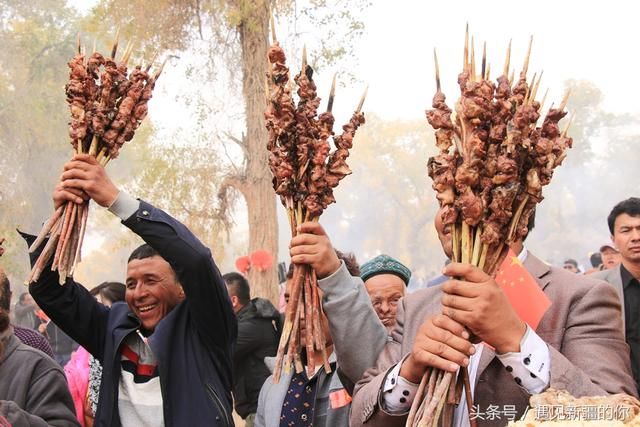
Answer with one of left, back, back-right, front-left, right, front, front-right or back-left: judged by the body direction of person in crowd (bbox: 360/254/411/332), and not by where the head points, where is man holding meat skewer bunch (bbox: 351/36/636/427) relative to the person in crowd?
front

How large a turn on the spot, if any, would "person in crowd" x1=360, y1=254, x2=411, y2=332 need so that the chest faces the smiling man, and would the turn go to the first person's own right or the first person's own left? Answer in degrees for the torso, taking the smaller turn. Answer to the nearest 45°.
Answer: approximately 45° to the first person's own right

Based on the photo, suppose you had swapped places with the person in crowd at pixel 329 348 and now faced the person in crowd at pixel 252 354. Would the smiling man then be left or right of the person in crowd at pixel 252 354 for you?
left

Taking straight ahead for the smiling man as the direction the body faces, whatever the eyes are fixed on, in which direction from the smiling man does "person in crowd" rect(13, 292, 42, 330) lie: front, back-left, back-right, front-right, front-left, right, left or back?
back-right

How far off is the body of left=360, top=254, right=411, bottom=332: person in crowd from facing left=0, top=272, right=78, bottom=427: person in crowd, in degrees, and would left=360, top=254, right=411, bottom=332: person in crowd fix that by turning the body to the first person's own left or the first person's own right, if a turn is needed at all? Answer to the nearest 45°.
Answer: approximately 45° to the first person's own right

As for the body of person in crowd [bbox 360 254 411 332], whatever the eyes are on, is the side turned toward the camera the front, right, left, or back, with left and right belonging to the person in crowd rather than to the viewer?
front

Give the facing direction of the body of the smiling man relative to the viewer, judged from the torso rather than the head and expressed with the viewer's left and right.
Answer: facing the viewer and to the left of the viewer

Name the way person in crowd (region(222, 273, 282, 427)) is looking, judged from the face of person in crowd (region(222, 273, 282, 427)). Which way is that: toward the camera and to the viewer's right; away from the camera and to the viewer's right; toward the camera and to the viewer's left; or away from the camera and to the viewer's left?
away from the camera and to the viewer's left

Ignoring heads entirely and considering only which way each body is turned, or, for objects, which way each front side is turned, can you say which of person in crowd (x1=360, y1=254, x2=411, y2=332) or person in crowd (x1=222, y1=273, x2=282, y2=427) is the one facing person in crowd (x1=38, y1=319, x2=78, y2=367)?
person in crowd (x1=222, y1=273, x2=282, y2=427)

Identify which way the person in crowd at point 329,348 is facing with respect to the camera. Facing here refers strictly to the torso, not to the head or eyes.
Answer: toward the camera

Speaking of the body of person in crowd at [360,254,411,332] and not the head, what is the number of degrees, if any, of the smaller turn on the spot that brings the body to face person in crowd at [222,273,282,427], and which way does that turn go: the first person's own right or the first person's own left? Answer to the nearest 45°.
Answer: approximately 135° to the first person's own right

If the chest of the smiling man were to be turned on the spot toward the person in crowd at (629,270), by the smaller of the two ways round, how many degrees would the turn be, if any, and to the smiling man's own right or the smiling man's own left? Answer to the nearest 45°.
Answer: approximately 135° to the smiling man's own left

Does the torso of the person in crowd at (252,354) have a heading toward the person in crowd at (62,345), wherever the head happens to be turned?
yes

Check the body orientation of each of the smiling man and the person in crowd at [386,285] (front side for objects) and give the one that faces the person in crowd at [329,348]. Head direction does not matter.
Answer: the person in crowd at [386,285]
